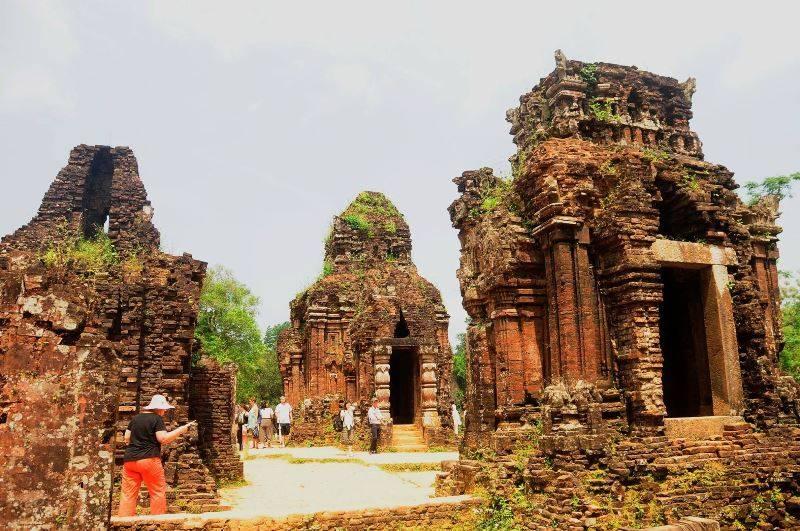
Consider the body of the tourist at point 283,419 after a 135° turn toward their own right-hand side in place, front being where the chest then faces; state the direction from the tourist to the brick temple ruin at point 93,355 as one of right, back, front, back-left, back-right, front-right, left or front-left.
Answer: back-left

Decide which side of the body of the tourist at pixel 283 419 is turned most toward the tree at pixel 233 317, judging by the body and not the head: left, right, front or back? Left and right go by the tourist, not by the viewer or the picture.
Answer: back

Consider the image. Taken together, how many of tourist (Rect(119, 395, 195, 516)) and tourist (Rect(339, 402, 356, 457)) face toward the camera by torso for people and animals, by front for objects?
1

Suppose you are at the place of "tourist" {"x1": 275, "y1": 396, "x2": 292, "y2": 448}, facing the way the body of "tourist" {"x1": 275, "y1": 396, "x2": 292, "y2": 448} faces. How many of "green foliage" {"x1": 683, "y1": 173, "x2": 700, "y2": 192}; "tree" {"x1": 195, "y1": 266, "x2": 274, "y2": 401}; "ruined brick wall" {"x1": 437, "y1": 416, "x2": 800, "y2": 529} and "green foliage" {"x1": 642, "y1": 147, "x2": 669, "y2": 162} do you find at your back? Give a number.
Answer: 1

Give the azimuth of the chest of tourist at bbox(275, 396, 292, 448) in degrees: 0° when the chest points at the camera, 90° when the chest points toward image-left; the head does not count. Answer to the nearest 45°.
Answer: approximately 0°

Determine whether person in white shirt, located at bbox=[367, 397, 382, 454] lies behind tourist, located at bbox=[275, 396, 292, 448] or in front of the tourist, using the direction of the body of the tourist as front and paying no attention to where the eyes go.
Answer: in front

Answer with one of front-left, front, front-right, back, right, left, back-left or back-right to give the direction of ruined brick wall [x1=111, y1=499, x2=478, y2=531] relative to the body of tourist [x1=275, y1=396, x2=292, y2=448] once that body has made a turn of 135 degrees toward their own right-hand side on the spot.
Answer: back-left

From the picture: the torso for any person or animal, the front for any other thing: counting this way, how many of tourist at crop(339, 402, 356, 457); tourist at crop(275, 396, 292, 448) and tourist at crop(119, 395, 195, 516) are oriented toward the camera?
2

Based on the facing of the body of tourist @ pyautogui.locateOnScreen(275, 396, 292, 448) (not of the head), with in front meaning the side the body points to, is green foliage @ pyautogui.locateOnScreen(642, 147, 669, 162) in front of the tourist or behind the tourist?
in front

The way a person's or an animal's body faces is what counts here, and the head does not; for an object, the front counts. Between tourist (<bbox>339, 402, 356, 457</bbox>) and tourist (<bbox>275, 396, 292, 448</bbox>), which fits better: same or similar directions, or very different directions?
same or similar directions

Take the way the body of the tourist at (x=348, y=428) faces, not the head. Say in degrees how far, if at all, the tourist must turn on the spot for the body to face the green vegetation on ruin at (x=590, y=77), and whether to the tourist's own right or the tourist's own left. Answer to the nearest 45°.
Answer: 0° — they already face it

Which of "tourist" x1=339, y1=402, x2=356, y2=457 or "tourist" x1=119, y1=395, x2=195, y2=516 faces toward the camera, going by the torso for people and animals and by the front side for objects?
"tourist" x1=339, y1=402, x2=356, y2=457

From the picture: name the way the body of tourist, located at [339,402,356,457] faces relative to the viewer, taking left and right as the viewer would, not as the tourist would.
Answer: facing the viewer
